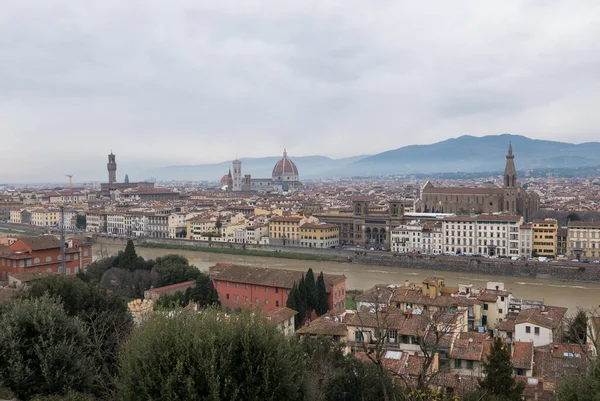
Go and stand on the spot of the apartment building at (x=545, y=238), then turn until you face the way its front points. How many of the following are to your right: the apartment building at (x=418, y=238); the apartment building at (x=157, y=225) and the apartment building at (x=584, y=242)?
2

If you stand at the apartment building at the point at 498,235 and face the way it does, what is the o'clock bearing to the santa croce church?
The santa croce church is roughly at 6 o'clock from the apartment building.

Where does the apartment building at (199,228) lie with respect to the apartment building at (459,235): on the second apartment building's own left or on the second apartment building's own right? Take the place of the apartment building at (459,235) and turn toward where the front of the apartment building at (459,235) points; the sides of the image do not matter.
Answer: on the second apartment building's own right

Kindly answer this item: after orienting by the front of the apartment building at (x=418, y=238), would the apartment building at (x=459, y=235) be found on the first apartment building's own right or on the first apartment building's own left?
on the first apartment building's own left

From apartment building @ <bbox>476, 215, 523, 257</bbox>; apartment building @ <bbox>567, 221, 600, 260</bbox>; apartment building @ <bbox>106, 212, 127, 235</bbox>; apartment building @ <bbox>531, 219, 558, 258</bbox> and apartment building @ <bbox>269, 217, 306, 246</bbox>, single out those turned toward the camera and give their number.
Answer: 5

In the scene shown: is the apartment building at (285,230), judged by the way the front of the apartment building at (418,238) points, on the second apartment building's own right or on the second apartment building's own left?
on the second apartment building's own right

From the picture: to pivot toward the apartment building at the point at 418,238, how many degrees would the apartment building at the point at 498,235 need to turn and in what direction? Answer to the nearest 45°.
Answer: approximately 90° to its right

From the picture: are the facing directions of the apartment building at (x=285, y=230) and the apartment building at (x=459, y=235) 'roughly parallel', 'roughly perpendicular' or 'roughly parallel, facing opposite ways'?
roughly parallel

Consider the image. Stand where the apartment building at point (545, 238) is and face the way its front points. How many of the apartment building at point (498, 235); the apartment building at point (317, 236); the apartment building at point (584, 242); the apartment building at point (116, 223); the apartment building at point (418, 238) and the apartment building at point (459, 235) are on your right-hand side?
5

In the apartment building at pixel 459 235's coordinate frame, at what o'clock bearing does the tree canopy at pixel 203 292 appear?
The tree canopy is roughly at 1 o'clock from the apartment building.

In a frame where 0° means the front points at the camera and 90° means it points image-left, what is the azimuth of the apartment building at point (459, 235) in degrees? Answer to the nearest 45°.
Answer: approximately 0°

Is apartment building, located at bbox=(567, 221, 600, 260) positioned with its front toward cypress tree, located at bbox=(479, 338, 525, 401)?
yes

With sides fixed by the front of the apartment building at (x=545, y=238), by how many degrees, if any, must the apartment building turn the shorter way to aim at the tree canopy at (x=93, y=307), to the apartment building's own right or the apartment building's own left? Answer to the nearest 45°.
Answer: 0° — it already faces it

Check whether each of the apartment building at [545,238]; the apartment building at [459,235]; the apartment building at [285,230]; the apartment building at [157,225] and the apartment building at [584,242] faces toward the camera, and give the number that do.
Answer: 5

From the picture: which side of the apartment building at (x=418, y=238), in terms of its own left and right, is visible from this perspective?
front

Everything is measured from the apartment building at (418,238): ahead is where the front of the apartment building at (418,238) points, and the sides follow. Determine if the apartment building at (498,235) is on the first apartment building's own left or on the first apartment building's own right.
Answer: on the first apartment building's own left

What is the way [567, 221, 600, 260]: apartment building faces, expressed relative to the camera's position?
facing the viewer
